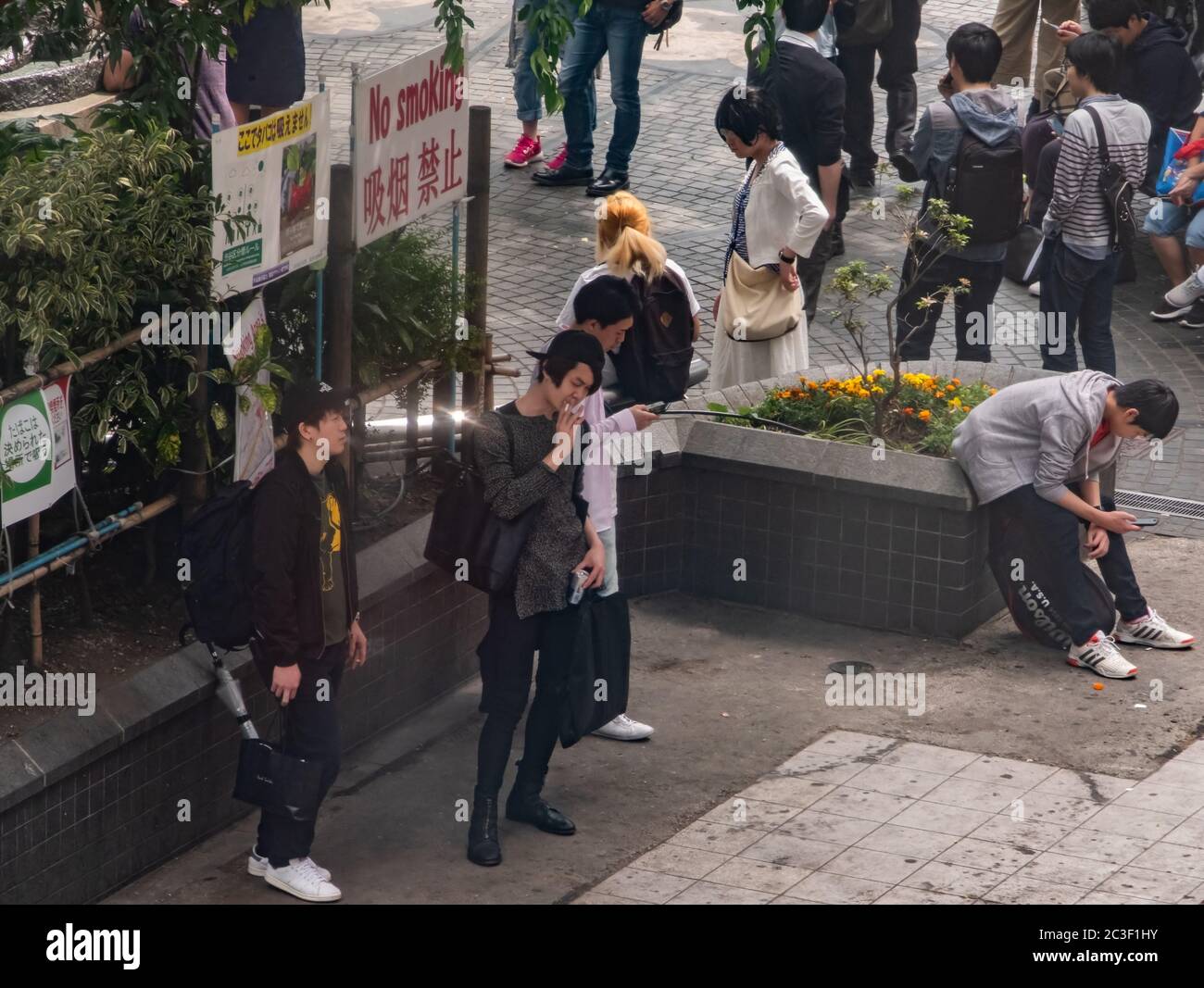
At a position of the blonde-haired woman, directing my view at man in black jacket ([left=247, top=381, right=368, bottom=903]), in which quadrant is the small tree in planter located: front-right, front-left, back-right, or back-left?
back-left

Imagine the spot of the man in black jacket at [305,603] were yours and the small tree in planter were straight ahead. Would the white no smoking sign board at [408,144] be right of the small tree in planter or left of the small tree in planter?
left

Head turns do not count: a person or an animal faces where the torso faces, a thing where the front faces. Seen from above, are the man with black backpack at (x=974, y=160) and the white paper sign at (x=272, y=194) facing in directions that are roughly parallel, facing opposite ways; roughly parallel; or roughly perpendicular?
roughly parallel, facing opposite ways

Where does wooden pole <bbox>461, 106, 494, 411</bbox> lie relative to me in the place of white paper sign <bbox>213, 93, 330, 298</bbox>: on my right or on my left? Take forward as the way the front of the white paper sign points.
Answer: on my left

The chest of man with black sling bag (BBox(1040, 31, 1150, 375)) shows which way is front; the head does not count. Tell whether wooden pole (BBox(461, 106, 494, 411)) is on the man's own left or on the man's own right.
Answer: on the man's own left

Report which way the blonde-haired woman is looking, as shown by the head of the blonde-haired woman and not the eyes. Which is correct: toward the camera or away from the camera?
away from the camera

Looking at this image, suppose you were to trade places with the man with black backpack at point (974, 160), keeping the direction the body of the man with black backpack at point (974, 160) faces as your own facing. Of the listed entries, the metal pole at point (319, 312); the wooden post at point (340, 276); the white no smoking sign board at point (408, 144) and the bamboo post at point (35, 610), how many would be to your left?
4

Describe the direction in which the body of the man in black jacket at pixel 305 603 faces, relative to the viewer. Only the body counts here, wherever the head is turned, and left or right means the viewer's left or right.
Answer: facing the viewer and to the right of the viewer

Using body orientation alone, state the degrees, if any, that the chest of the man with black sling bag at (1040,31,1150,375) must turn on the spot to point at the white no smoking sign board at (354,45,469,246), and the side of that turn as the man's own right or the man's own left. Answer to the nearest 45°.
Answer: approximately 90° to the man's own left

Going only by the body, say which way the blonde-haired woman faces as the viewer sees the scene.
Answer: away from the camera
